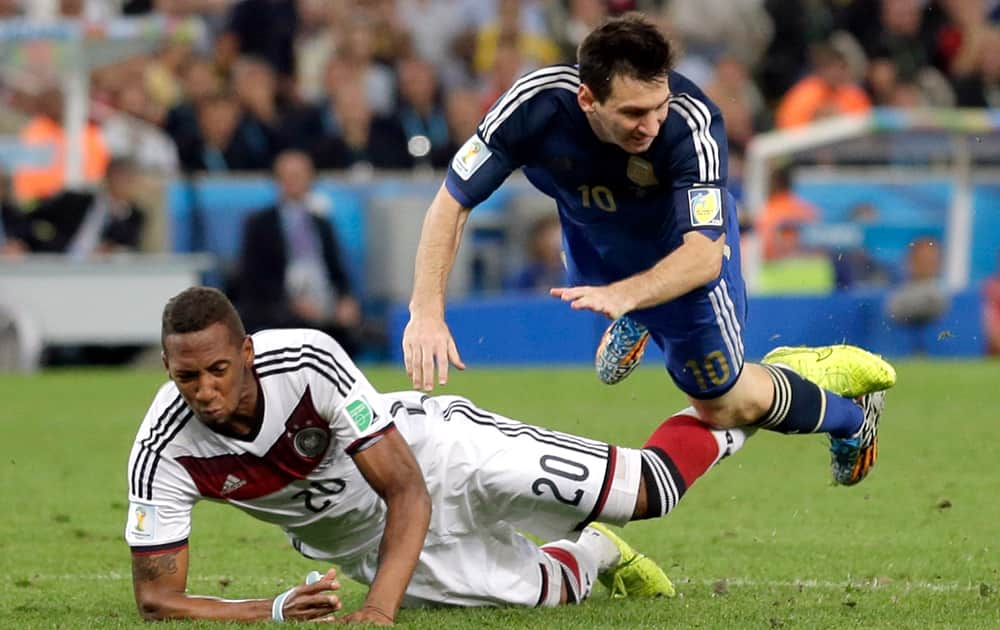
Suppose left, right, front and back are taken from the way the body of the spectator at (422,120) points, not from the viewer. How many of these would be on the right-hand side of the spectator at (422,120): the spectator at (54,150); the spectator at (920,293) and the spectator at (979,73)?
1

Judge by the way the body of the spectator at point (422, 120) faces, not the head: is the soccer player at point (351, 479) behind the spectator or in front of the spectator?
in front

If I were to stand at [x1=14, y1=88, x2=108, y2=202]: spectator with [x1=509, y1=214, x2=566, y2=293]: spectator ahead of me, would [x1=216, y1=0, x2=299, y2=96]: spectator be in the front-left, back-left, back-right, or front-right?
front-left

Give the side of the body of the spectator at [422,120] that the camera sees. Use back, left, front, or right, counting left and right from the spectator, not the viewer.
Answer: front

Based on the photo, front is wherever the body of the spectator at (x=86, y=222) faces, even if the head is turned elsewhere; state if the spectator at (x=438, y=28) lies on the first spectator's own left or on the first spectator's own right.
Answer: on the first spectator's own left

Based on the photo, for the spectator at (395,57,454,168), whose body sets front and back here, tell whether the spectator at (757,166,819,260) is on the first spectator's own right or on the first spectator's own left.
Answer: on the first spectator's own left

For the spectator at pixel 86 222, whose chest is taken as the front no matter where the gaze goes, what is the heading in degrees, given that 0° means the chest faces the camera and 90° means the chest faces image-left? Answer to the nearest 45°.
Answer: approximately 315°

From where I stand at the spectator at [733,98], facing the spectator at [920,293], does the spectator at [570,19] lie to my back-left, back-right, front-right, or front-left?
back-right

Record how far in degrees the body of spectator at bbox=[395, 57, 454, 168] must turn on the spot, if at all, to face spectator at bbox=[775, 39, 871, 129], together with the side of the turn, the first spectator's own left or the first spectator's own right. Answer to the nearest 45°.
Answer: approximately 90° to the first spectator's own left

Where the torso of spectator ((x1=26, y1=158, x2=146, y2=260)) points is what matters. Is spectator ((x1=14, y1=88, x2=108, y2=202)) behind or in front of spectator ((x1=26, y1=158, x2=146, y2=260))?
behind

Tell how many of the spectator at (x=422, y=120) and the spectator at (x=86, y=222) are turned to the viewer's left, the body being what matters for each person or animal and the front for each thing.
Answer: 0

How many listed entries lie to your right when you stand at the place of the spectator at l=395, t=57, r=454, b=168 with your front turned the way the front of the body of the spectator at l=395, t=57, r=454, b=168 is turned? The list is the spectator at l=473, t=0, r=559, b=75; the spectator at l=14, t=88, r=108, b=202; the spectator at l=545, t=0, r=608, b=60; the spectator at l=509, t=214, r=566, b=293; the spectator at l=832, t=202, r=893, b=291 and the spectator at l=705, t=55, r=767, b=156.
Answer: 1

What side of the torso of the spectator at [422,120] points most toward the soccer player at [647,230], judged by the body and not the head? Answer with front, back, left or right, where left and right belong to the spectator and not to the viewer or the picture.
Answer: front
